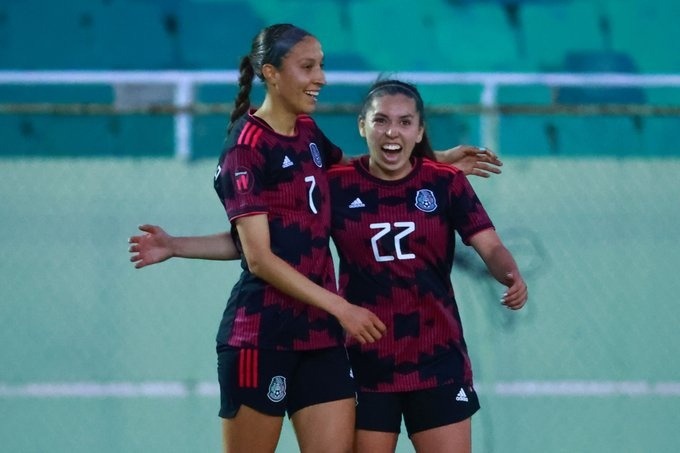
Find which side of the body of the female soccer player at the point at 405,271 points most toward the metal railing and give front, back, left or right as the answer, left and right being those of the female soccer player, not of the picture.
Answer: back

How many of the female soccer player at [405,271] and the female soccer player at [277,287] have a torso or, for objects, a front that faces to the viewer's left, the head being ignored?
0

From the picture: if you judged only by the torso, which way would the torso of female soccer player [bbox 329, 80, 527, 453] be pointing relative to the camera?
toward the camera

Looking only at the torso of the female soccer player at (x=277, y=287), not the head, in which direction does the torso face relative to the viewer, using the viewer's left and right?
facing the viewer and to the right of the viewer

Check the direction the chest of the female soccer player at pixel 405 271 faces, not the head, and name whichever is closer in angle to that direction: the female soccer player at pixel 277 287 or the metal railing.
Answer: the female soccer player
